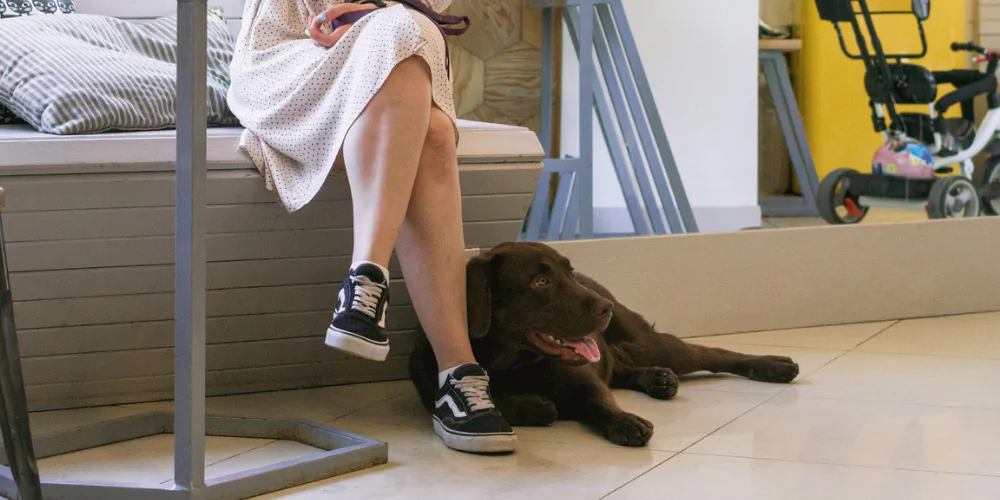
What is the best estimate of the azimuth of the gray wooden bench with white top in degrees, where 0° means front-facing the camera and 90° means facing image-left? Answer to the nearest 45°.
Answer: approximately 0°

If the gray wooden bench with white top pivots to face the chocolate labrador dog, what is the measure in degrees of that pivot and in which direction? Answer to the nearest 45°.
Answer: approximately 45° to its left
